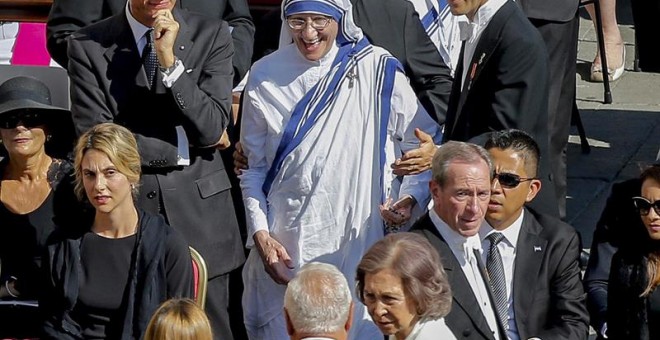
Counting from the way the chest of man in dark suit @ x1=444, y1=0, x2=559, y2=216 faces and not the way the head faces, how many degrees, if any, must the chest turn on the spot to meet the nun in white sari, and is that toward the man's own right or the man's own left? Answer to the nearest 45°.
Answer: approximately 45° to the man's own right

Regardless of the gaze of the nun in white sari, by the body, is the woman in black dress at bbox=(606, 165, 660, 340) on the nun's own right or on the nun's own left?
on the nun's own left

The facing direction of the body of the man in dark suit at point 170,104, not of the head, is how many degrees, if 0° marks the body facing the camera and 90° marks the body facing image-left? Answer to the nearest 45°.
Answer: approximately 0°

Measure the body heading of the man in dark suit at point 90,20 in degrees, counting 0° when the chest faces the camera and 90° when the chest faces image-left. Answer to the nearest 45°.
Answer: approximately 0°

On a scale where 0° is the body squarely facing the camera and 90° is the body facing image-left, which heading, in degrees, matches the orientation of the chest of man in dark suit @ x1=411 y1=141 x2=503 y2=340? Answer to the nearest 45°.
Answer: approximately 315°

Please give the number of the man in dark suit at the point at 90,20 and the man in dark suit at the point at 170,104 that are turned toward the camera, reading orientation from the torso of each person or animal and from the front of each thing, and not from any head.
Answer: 2

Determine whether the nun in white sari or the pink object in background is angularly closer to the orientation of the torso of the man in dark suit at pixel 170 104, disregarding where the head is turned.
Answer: the nun in white sari

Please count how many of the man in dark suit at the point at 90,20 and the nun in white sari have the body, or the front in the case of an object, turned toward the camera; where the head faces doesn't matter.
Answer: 2

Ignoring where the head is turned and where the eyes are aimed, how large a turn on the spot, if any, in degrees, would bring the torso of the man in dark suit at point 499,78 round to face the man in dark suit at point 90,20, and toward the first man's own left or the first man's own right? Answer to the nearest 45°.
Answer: approximately 45° to the first man's own right

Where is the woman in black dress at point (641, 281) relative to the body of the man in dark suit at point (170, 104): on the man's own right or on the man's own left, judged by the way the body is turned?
on the man's own left
